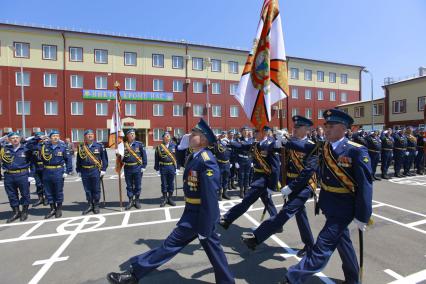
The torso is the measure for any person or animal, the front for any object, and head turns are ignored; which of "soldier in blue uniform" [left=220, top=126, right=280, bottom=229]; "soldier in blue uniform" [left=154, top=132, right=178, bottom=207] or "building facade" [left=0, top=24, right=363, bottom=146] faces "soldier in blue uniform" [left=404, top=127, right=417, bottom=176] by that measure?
the building facade

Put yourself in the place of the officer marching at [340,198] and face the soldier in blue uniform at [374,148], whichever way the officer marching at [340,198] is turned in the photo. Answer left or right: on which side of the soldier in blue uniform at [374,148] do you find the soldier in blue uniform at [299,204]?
left

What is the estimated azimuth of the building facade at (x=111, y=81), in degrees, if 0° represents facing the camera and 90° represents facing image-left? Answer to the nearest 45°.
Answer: approximately 315°

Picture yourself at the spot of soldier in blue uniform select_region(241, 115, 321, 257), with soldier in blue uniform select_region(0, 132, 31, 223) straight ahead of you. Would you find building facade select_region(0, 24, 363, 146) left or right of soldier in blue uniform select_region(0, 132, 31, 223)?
right

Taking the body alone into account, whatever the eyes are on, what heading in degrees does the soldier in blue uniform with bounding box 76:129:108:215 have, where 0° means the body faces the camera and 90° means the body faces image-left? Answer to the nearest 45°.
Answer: approximately 0°

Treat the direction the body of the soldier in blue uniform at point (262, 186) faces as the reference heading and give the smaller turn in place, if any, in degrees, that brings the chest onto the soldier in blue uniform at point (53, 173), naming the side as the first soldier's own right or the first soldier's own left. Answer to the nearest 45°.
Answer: approximately 45° to the first soldier's own right

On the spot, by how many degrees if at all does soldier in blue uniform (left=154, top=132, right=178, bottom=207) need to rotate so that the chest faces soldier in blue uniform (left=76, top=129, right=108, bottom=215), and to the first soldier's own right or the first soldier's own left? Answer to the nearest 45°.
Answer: approximately 90° to the first soldier's own right

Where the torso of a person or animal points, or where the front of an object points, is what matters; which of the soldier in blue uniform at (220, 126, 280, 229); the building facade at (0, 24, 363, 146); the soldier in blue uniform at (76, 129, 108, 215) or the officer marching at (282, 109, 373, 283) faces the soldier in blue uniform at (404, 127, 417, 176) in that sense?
the building facade

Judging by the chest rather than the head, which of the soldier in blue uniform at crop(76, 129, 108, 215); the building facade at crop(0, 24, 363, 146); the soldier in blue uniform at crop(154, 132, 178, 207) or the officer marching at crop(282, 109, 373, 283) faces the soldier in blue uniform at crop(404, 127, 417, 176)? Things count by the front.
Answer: the building facade

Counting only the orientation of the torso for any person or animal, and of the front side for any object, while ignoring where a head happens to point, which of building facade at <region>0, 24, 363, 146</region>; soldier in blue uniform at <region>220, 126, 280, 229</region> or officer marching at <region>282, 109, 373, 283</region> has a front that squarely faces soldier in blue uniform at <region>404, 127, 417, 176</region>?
the building facade
